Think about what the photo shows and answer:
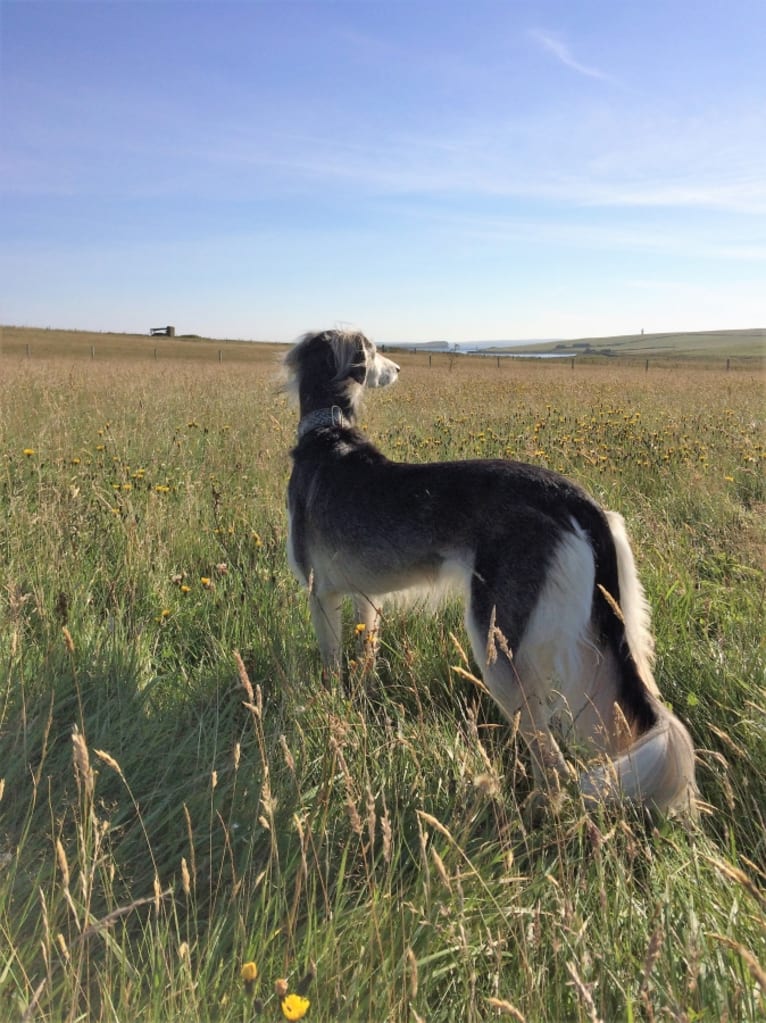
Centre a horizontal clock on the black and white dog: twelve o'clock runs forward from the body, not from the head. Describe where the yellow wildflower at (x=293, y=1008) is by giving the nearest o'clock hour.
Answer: The yellow wildflower is roughly at 8 o'clock from the black and white dog.

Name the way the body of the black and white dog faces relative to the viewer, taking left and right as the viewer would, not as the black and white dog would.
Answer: facing away from the viewer and to the left of the viewer
